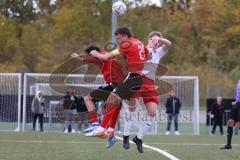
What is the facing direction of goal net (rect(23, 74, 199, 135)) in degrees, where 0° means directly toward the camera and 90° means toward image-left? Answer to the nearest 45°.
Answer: approximately 0°

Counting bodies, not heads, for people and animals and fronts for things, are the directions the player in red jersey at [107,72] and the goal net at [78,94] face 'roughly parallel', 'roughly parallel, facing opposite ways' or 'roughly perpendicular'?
roughly perpendicular

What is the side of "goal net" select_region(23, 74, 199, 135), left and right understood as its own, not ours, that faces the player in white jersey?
front

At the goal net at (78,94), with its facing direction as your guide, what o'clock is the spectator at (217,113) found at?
The spectator is roughly at 9 o'clock from the goal net.

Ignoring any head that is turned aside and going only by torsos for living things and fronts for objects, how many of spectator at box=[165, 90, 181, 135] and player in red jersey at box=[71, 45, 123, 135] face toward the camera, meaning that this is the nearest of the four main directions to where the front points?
1

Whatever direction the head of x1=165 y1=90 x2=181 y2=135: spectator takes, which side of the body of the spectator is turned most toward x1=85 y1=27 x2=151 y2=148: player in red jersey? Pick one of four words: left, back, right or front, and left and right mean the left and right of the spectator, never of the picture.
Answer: front
